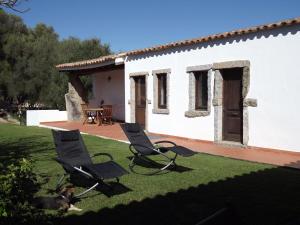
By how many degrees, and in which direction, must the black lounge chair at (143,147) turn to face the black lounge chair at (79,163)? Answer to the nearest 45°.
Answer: approximately 90° to its right

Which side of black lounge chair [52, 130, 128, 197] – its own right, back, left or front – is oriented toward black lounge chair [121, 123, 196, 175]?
left

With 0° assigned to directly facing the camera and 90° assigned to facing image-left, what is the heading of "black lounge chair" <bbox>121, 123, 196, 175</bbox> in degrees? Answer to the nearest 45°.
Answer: approximately 315°

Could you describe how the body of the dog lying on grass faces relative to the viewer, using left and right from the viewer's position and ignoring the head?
facing to the right of the viewer

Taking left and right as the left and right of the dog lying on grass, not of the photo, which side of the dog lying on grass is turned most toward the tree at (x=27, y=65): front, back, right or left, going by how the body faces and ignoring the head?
left

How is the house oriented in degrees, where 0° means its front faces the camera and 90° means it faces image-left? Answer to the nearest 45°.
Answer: approximately 45°

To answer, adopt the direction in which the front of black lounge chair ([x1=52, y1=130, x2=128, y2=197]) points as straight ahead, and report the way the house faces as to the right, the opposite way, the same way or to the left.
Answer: to the right

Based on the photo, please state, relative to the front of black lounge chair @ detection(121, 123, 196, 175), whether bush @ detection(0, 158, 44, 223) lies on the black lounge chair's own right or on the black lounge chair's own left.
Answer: on the black lounge chair's own right

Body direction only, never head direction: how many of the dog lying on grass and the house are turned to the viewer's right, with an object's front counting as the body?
1

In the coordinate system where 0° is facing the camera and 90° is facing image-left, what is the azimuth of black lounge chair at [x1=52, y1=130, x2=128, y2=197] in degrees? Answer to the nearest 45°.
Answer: approximately 315°
